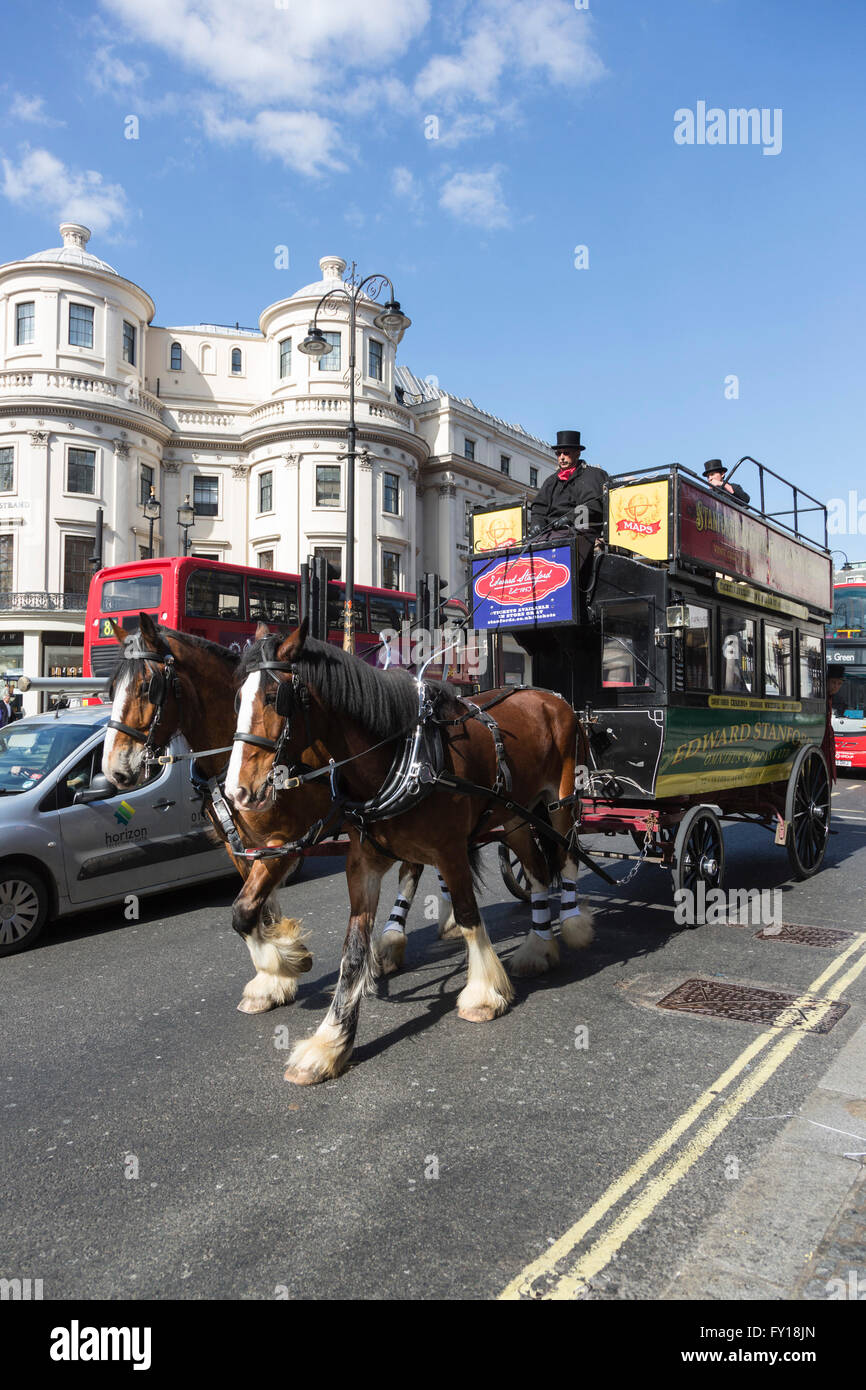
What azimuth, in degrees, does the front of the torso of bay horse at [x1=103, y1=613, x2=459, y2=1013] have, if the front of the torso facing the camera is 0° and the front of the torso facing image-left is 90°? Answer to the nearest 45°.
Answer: approximately 45°

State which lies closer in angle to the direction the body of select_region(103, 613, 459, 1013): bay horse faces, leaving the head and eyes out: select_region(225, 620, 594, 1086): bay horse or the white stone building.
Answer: the bay horse

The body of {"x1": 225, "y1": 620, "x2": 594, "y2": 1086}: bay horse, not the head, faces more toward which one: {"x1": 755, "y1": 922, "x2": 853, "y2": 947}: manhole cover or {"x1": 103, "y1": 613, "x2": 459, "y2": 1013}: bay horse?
the bay horse

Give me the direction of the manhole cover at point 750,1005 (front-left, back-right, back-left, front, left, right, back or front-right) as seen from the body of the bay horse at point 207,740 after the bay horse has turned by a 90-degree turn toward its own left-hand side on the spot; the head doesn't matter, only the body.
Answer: front-left

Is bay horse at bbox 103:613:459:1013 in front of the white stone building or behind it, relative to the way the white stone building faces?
in front

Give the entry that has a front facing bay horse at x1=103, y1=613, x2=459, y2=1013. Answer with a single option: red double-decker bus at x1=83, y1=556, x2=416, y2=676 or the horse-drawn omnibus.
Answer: the horse-drawn omnibus

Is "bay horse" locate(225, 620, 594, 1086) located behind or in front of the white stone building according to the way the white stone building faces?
in front

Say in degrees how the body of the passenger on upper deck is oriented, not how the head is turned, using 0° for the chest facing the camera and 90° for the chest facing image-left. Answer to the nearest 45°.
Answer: approximately 45°

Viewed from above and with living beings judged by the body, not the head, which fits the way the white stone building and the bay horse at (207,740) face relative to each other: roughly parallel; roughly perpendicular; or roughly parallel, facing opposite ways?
roughly perpendicular
